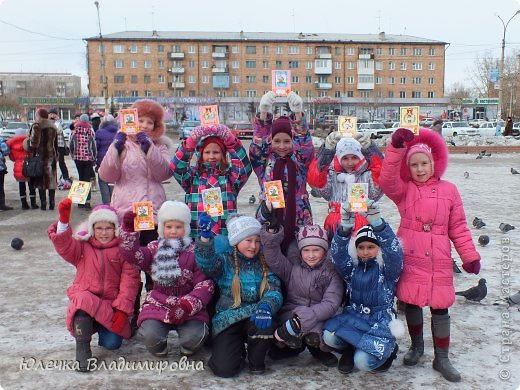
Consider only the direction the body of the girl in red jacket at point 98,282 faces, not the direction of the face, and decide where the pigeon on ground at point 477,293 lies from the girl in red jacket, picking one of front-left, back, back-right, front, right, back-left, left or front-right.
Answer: left

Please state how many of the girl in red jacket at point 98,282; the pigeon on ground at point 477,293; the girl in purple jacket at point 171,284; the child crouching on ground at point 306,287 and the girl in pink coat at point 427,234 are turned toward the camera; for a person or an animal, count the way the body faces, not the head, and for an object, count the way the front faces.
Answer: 4

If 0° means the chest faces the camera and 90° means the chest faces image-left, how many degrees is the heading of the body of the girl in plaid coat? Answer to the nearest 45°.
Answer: approximately 0°

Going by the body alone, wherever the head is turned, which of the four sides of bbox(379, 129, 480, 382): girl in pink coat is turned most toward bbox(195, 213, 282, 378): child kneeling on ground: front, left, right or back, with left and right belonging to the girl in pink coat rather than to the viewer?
right

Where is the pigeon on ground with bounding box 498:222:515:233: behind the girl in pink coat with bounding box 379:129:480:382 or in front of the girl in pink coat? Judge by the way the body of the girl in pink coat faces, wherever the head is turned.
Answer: behind

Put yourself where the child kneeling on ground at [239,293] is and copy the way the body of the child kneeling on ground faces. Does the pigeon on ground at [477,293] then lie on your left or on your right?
on your left

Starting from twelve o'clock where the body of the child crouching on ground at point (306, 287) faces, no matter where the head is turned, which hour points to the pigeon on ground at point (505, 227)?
The pigeon on ground is roughly at 7 o'clock from the child crouching on ground.

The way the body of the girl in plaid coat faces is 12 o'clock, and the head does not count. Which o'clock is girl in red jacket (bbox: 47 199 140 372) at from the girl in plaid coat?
The girl in red jacket is roughly at 2 o'clock from the girl in plaid coat.

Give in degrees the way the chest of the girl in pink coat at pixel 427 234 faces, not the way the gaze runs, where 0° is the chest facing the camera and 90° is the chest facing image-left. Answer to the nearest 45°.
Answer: approximately 0°
